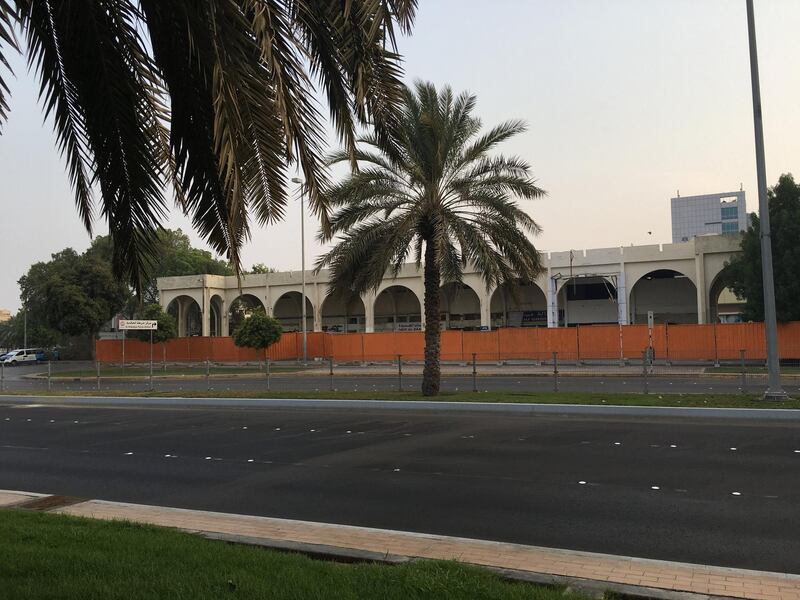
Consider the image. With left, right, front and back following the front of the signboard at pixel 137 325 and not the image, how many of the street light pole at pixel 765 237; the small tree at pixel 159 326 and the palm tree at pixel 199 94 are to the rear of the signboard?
1

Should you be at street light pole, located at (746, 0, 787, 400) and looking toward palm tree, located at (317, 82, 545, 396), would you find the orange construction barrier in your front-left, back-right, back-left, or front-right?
front-right

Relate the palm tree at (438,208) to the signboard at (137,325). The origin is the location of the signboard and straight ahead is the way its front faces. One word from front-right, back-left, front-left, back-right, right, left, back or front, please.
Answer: front-left

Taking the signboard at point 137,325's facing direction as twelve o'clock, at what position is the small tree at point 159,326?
The small tree is roughly at 6 o'clock from the signboard.

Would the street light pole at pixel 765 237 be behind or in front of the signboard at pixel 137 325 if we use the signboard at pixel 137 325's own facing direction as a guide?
in front

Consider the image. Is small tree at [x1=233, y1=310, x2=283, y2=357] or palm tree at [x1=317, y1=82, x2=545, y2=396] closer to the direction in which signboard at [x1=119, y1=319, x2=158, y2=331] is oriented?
the palm tree

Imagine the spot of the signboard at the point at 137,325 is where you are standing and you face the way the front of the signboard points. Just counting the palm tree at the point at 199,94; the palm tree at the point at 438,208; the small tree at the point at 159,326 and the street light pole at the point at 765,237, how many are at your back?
1

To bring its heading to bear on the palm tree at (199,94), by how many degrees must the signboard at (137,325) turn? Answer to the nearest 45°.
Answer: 0° — it already faces it

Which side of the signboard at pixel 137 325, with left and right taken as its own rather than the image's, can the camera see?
front
